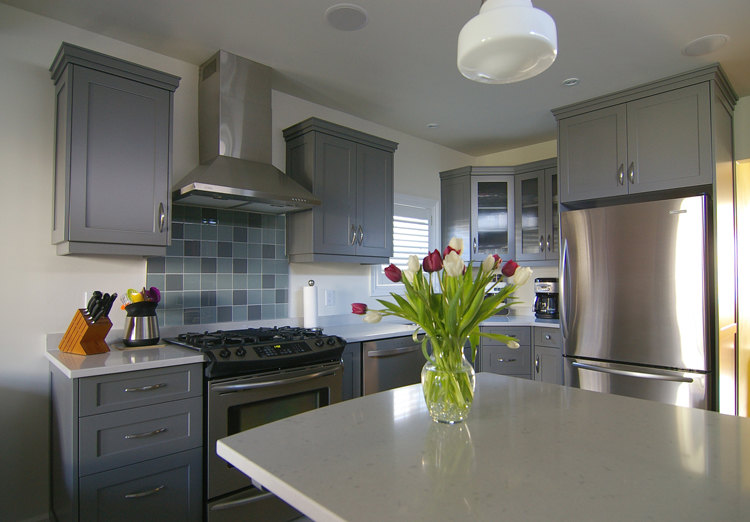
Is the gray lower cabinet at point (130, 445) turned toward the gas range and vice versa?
no

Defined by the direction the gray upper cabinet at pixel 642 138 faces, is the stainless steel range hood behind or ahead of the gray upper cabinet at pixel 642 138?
ahead

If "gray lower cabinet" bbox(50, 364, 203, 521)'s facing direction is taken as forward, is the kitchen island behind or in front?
in front

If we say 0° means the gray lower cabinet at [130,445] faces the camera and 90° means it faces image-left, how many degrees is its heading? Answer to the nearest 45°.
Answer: approximately 315°

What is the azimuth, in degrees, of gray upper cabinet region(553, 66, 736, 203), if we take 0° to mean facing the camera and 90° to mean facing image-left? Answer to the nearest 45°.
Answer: approximately 45°

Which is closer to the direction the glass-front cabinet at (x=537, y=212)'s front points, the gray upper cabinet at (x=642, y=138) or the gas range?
the gas range

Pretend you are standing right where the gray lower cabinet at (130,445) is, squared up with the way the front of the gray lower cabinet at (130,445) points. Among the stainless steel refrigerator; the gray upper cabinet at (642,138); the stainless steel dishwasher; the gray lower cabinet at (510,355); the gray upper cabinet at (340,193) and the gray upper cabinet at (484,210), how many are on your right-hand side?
0

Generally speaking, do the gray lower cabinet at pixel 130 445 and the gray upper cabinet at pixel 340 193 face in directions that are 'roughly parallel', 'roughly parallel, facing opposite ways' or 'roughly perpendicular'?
roughly parallel

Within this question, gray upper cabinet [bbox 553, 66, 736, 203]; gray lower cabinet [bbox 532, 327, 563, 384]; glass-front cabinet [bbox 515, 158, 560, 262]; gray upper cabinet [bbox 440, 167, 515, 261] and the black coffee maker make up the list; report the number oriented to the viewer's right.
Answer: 0

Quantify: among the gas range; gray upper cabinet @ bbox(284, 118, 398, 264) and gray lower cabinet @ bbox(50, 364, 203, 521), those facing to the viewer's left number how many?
0

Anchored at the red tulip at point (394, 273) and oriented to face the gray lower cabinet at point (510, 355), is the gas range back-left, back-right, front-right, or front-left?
front-left

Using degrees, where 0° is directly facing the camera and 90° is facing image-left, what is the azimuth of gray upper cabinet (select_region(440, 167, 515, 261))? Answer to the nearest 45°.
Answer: approximately 0°

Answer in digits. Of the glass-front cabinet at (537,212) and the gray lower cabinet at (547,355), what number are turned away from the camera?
0

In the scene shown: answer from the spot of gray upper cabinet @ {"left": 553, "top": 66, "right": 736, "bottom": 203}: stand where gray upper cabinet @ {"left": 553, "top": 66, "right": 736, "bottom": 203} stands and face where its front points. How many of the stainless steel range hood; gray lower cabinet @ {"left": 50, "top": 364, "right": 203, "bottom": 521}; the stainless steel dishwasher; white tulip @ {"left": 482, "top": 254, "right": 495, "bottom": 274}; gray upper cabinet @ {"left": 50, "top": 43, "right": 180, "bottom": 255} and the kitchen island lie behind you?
0
